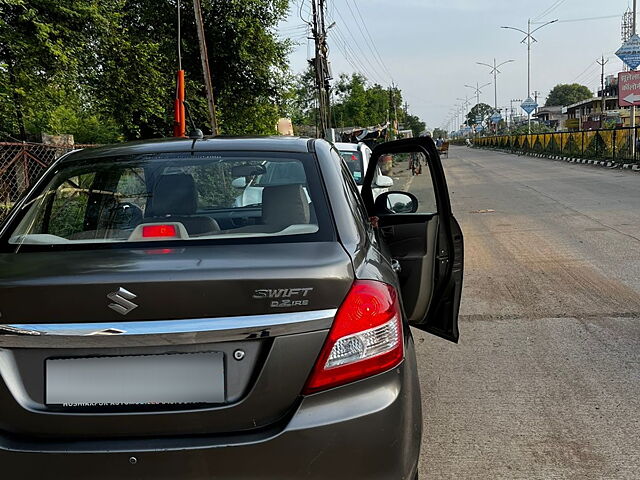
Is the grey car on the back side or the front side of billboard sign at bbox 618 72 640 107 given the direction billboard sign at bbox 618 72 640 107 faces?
on the front side

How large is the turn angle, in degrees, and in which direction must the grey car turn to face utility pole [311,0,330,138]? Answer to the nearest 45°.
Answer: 0° — it already faces it

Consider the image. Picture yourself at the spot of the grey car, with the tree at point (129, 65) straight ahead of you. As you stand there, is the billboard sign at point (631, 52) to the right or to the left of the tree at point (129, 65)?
right

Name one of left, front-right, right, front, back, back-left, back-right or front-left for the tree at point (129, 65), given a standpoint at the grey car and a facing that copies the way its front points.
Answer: front

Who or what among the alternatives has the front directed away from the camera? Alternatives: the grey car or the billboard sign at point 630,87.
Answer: the grey car

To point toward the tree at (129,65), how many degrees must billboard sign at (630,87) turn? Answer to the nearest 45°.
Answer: approximately 45° to its right

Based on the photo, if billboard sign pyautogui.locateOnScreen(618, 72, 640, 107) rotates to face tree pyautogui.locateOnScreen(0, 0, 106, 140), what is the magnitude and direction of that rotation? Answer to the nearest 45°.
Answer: approximately 45° to its right

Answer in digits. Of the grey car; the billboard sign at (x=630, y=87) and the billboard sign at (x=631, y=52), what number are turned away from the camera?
1

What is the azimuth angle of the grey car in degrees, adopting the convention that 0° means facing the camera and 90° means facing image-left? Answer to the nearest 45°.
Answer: approximately 180°

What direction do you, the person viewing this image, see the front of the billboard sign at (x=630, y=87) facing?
facing the viewer

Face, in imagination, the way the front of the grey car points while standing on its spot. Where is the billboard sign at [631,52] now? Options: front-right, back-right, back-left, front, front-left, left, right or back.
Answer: front-right

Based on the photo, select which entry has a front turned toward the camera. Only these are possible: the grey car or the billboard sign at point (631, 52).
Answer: the billboard sign
